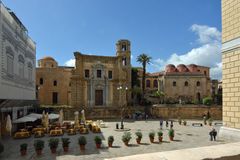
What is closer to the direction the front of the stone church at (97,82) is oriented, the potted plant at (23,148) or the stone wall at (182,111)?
the potted plant

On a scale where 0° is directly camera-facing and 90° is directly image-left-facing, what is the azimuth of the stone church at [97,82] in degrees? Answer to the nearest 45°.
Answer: approximately 0°

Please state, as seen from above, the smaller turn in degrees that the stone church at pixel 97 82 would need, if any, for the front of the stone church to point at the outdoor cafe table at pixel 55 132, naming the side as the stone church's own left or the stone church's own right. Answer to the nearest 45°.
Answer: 0° — it already faces it

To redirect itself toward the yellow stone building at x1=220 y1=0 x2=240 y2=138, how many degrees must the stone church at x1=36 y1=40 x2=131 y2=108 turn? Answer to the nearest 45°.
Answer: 0° — it already faces it

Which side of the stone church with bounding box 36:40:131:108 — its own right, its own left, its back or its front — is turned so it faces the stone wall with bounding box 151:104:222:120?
left
